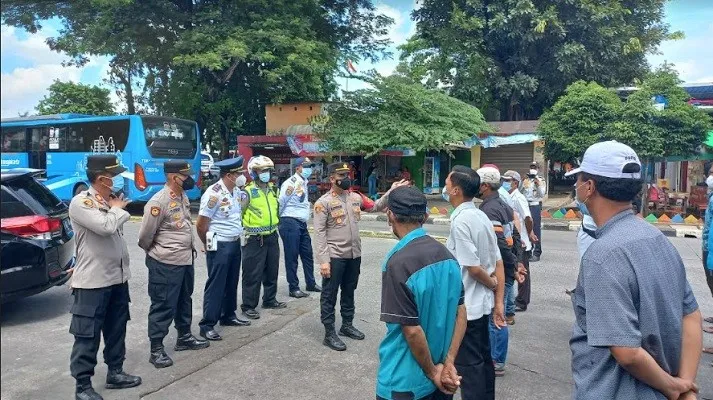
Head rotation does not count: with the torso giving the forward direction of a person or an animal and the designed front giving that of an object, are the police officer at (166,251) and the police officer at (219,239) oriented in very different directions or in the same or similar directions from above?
same or similar directions

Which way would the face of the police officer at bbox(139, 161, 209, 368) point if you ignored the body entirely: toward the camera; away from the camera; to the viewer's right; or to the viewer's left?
to the viewer's right

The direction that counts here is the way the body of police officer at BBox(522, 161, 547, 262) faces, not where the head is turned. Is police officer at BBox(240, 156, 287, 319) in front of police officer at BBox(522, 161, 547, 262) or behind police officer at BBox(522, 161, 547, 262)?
in front

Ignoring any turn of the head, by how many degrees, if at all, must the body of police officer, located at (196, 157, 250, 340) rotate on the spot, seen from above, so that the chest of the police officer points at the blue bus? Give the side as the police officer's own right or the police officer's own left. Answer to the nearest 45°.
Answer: approximately 135° to the police officer's own left

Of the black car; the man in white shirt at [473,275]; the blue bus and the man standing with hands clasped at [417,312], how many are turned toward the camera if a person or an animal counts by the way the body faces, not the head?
0

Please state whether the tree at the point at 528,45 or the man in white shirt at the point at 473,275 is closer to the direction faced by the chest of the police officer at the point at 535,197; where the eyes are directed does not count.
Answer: the man in white shirt

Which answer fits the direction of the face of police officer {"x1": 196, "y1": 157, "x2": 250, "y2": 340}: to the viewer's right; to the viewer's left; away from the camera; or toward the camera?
to the viewer's right

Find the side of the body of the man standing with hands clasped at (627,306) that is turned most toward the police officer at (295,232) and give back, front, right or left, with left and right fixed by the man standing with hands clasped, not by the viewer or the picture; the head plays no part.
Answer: front

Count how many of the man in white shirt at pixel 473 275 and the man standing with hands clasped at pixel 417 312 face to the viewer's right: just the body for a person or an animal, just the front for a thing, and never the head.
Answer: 0

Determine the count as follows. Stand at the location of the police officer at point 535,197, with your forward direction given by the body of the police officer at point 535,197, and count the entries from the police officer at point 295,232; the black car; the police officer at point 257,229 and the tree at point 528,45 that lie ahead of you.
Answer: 3

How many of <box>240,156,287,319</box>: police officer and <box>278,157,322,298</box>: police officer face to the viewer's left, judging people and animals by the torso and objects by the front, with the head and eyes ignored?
0

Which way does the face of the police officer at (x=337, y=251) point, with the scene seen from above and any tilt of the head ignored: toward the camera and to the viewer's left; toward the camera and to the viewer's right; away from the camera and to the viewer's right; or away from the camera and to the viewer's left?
toward the camera and to the viewer's right

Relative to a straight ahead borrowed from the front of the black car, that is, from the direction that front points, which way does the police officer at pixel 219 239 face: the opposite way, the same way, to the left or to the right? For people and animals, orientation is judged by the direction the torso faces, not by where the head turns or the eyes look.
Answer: the opposite way

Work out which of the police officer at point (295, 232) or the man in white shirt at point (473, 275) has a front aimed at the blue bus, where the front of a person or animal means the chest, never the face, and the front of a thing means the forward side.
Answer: the man in white shirt

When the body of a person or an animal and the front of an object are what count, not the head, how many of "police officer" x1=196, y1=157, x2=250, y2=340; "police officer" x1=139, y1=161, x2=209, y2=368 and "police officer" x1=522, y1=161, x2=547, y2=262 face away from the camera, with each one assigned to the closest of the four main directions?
0

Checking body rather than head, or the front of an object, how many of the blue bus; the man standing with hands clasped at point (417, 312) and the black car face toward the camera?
0

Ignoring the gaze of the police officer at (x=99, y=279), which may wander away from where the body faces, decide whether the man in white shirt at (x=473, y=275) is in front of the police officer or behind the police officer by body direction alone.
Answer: in front
